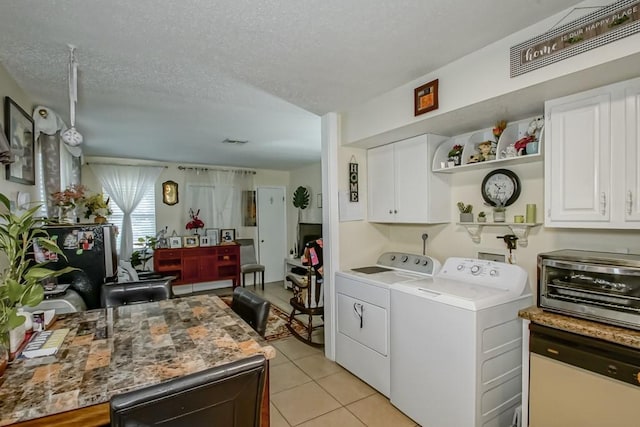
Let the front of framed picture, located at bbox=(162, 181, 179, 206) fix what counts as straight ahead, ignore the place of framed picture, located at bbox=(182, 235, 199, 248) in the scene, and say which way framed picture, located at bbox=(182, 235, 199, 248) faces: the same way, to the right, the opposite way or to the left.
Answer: the same way

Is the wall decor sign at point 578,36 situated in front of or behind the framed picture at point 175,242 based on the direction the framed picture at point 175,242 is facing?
in front

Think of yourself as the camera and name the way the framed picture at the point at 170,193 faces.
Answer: facing the viewer

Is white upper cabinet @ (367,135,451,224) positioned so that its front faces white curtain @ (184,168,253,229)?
no

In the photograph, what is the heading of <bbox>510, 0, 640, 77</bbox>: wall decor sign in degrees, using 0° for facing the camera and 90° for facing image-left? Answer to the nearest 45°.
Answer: approximately 45°

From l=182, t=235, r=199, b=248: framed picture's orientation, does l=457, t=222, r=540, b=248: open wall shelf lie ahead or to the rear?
ahead

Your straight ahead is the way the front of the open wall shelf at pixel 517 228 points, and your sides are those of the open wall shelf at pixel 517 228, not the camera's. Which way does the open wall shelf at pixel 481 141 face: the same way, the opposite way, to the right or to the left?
the same way

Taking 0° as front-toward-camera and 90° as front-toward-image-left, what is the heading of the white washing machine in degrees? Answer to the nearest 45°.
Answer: approximately 45°

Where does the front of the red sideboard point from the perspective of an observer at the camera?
facing the viewer

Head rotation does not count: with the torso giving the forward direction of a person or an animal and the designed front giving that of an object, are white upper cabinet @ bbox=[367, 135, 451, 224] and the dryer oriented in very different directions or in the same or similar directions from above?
same or similar directions

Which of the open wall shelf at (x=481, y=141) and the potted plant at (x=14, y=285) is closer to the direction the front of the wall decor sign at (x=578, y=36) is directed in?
the potted plant

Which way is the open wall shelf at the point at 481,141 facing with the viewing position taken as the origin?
facing the viewer and to the left of the viewer

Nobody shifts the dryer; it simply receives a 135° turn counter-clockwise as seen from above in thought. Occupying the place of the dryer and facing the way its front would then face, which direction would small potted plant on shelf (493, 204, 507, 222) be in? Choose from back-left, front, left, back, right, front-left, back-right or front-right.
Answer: front

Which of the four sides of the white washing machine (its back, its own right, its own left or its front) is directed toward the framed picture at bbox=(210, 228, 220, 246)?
right

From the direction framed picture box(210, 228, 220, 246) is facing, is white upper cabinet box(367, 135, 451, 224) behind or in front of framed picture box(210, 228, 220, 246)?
in front
